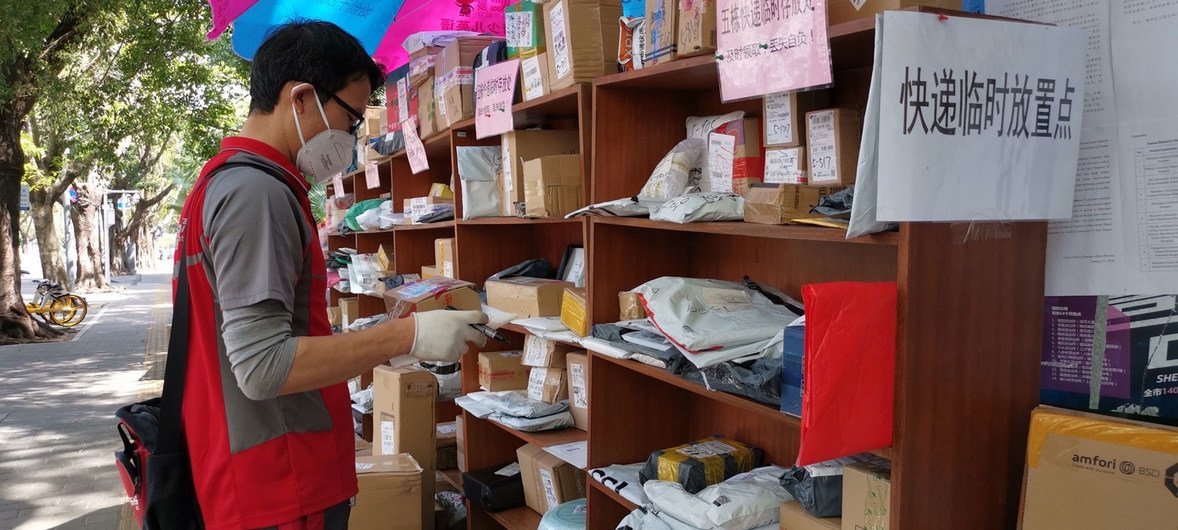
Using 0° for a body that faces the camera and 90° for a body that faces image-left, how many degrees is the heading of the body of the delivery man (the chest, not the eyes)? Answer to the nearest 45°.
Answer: approximately 270°

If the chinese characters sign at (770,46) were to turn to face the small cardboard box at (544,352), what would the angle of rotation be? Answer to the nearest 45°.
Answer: approximately 90° to its right

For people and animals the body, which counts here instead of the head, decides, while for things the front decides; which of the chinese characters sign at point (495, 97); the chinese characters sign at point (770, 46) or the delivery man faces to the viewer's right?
the delivery man

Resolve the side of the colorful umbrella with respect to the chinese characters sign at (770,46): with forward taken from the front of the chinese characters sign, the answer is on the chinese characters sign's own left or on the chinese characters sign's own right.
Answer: on the chinese characters sign's own right

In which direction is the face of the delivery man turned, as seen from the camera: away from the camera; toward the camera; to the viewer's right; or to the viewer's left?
to the viewer's right

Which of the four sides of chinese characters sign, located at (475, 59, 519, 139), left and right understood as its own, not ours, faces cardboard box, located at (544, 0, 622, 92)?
left

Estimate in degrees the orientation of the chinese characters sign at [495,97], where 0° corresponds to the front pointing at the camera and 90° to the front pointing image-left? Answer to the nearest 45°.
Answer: approximately 45°

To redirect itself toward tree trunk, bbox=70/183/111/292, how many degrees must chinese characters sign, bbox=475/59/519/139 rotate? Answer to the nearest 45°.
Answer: approximately 90° to its right

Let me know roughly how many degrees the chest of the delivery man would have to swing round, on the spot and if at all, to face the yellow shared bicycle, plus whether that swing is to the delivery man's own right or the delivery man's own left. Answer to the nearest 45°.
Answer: approximately 90° to the delivery man's own left

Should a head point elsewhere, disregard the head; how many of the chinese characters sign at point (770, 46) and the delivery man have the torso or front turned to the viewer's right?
1
